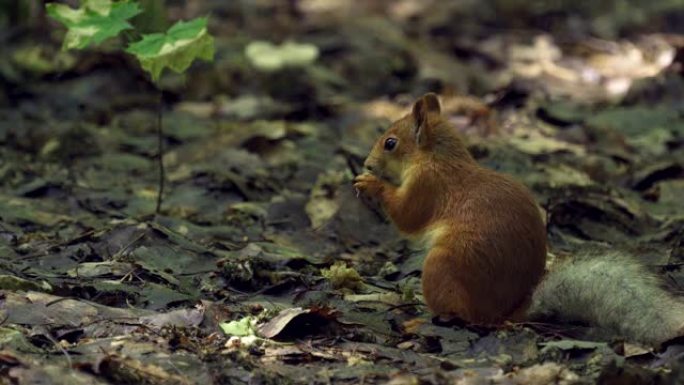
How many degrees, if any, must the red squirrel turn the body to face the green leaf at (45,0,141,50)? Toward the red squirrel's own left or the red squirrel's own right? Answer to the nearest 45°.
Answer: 0° — it already faces it

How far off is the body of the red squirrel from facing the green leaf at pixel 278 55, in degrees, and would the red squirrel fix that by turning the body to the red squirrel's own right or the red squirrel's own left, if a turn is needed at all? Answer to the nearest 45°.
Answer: approximately 45° to the red squirrel's own right

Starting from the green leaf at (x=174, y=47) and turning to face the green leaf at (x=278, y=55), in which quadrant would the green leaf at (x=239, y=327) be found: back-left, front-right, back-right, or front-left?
back-right

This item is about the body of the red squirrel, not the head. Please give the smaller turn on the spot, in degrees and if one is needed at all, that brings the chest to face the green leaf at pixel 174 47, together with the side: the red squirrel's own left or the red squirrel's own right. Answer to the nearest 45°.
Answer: approximately 45° to the red squirrel's own right

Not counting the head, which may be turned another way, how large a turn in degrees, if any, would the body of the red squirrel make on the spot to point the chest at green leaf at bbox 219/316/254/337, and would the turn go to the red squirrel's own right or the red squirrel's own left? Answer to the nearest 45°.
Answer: approximately 45° to the red squirrel's own left

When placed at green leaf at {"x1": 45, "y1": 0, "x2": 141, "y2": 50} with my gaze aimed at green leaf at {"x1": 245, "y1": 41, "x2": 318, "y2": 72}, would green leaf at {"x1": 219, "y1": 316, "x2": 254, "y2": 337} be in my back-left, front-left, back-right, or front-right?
back-right

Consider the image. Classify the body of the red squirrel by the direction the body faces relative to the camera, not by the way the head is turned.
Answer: to the viewer's left
